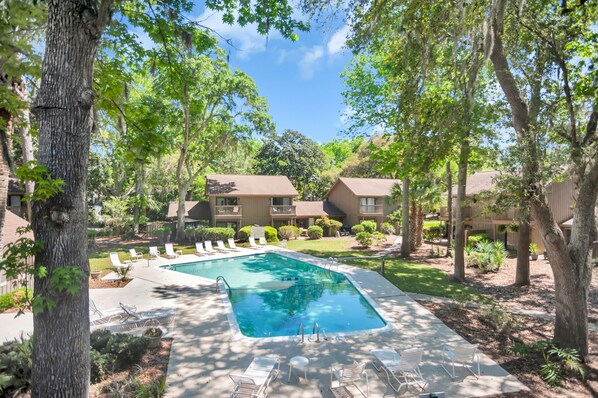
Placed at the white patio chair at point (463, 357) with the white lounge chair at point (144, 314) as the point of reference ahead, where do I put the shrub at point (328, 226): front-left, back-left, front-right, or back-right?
front-right

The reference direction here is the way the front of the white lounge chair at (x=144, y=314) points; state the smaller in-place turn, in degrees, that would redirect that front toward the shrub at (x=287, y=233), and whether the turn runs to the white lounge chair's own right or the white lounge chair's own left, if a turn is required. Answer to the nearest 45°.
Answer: approximately 45° to the white lounge chair's own left

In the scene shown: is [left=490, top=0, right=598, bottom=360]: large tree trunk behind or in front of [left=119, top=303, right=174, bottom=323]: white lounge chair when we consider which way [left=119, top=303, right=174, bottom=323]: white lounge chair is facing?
in front

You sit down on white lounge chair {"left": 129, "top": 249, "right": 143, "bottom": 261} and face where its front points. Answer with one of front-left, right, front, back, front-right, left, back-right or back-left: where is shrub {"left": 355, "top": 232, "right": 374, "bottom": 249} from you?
front-left

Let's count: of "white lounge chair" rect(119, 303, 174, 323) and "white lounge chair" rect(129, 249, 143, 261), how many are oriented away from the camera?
0

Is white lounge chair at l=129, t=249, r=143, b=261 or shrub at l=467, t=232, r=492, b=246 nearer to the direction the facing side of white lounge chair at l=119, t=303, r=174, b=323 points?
the shrub

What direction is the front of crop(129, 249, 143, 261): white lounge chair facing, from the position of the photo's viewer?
facing the viewer and to the right of the viewer

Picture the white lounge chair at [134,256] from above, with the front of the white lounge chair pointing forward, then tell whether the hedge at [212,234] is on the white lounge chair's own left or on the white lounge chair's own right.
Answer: on the white lounge chair's own left

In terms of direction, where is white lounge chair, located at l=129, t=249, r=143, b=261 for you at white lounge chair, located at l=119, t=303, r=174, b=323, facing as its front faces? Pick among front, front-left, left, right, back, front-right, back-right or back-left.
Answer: left

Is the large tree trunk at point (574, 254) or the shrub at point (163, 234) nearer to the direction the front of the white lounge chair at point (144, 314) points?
the large tree trunk

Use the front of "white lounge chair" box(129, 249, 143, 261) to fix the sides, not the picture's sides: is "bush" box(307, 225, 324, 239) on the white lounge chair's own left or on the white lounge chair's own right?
on the white lounge chair's own left

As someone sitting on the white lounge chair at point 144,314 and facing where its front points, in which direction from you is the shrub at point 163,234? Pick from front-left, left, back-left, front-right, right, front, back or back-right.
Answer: left

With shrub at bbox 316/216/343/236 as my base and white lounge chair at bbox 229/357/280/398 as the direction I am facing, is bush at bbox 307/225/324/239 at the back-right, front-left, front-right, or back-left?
front-right

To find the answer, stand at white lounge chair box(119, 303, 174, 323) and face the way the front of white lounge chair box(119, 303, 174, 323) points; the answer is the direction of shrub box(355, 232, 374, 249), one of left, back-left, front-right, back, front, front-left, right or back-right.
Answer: front-left

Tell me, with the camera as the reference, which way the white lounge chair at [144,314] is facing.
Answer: facing to the right of the viewer
